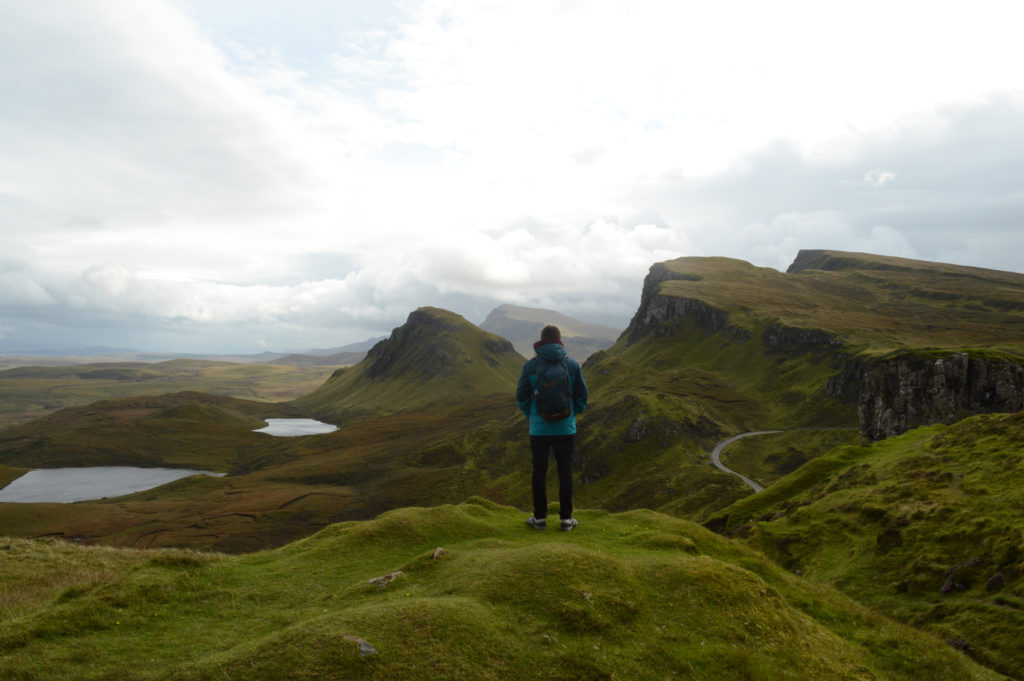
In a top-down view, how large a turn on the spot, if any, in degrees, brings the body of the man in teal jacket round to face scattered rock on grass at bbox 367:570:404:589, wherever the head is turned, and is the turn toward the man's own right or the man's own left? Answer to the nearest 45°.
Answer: approximately 135° to the man's own left

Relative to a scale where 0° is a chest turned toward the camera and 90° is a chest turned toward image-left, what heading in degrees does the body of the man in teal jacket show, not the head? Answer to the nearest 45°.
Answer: approximately 180°

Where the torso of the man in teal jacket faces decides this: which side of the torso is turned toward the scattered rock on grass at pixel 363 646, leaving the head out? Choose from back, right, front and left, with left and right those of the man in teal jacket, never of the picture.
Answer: back

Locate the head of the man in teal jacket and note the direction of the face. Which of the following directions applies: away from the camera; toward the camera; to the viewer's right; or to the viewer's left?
away from the camera
